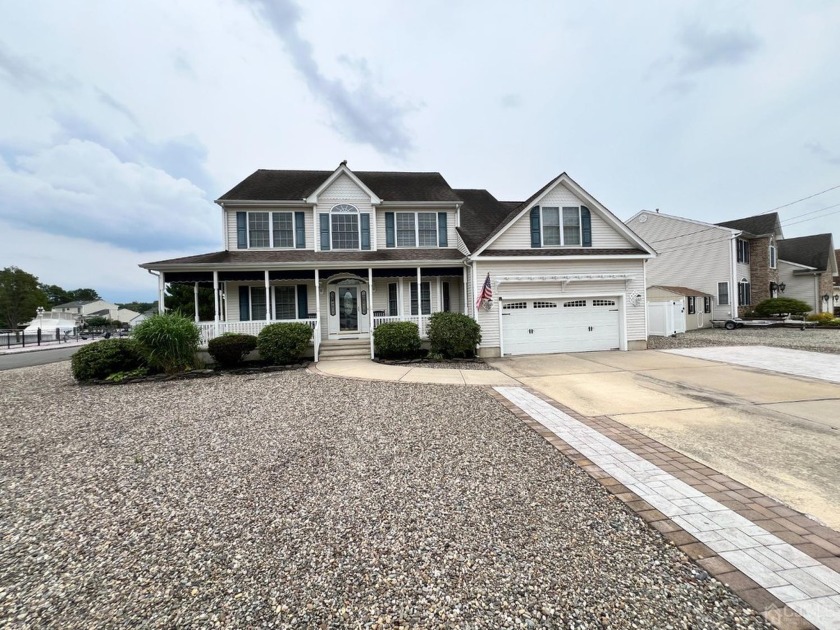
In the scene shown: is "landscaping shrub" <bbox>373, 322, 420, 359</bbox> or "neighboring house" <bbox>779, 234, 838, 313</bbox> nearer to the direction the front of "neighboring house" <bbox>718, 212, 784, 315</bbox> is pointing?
the landscaping shrub

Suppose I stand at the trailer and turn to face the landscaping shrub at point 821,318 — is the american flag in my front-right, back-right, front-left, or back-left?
back-right

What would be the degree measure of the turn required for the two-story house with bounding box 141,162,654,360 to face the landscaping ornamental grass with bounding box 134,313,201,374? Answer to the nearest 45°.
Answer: approximately 90° to its right

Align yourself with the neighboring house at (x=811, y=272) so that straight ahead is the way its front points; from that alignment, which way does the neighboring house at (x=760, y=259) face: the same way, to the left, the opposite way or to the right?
the same way

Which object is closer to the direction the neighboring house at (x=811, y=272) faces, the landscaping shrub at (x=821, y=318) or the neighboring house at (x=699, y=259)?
the landscaping shrub

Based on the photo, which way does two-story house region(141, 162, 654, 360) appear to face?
toward the camera

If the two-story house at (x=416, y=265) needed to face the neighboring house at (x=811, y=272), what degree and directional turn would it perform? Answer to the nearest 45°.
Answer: approximately 90° to its left
